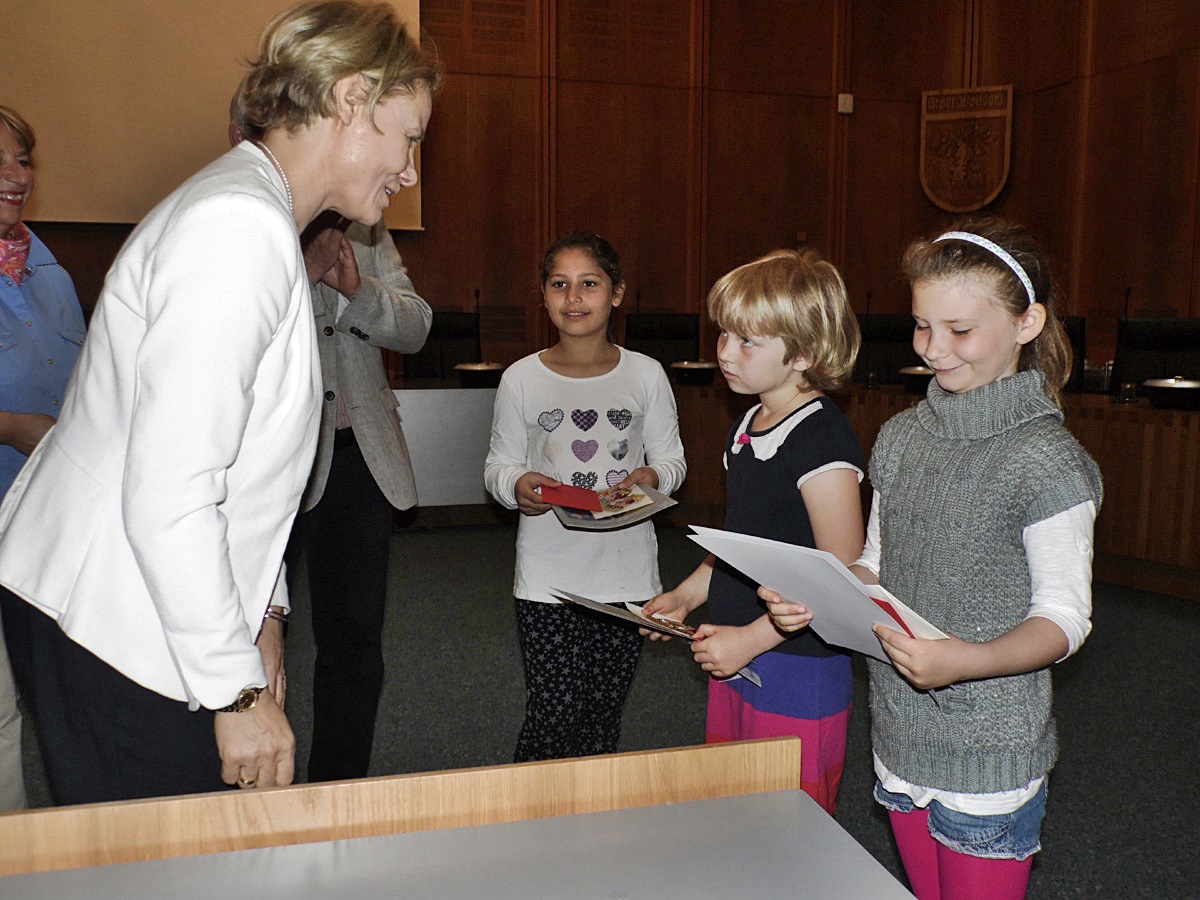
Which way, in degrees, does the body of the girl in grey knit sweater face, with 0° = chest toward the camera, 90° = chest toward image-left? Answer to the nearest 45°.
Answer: approximately 45°

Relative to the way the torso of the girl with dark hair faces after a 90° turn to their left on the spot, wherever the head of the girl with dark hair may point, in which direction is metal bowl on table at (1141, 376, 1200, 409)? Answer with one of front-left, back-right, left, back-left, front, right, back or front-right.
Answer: front-left

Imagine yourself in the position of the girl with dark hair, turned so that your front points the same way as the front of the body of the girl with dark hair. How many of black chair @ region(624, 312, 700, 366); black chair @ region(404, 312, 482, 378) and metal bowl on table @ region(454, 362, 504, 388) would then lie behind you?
3

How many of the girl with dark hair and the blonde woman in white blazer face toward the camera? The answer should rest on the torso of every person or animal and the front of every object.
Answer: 1

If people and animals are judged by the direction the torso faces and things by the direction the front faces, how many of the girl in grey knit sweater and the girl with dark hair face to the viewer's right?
0

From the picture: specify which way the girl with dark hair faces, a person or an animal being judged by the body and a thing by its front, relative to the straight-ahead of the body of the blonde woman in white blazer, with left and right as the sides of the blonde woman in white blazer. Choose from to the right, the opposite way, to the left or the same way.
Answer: to the right

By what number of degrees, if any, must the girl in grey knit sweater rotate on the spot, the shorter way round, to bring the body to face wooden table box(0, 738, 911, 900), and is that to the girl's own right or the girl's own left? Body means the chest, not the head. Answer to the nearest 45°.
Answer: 0° — they already face it

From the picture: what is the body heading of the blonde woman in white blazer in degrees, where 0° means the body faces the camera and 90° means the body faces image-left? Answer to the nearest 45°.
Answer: approximately 270°

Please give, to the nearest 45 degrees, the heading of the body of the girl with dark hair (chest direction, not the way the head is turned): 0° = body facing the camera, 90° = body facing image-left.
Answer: approximately 0°
